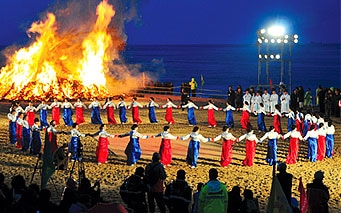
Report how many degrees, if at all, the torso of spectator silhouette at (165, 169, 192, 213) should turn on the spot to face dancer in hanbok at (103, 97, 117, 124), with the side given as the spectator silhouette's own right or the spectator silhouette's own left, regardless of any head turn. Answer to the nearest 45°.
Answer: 0° — they already face them

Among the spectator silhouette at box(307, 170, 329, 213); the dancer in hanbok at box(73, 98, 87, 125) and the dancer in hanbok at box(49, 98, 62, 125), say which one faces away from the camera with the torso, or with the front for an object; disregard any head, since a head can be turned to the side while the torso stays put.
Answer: the spectator silhouette

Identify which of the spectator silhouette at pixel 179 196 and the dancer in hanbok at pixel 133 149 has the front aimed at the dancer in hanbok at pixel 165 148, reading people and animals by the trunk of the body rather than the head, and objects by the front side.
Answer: the spectator silhouette

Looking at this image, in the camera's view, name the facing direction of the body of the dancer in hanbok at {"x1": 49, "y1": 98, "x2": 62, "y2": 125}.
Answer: toward the camera

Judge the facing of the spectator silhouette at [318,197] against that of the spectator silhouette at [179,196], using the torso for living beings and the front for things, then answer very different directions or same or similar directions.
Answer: same or similar directions

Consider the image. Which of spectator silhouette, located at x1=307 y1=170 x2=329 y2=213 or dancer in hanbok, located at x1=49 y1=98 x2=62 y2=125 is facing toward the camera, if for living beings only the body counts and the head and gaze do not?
the dancer in hanbok

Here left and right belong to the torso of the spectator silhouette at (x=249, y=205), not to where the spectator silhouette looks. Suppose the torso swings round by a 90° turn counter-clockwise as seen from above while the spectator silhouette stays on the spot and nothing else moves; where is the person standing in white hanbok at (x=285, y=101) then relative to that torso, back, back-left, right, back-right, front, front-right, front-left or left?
right

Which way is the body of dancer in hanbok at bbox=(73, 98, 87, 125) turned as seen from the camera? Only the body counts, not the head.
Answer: toward the camera

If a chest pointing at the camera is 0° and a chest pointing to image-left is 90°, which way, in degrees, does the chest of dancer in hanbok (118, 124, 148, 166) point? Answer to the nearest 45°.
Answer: approximately 180°

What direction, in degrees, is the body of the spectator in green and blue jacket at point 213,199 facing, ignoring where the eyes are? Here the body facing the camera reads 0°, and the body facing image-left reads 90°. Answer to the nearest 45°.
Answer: approximately 180°

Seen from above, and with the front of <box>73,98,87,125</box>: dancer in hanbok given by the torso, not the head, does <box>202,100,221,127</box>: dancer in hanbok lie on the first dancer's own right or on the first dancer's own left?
on the first dancer's own left

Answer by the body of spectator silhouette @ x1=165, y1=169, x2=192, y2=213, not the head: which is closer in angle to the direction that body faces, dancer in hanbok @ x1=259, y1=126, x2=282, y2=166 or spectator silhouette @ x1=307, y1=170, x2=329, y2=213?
the dancer in hanbok

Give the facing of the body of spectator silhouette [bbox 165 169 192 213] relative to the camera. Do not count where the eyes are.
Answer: away from the camera

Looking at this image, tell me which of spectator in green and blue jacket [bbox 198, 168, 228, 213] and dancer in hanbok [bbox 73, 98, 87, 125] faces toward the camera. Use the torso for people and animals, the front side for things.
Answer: the dancer in hanbok

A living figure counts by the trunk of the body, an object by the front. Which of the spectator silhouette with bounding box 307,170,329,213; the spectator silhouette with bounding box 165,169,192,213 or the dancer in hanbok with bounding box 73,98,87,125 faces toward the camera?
the dancer in hanbok

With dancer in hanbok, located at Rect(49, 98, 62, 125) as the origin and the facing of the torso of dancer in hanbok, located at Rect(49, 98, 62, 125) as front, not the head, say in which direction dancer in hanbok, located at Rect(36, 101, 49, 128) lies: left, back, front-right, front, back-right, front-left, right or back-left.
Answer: right
